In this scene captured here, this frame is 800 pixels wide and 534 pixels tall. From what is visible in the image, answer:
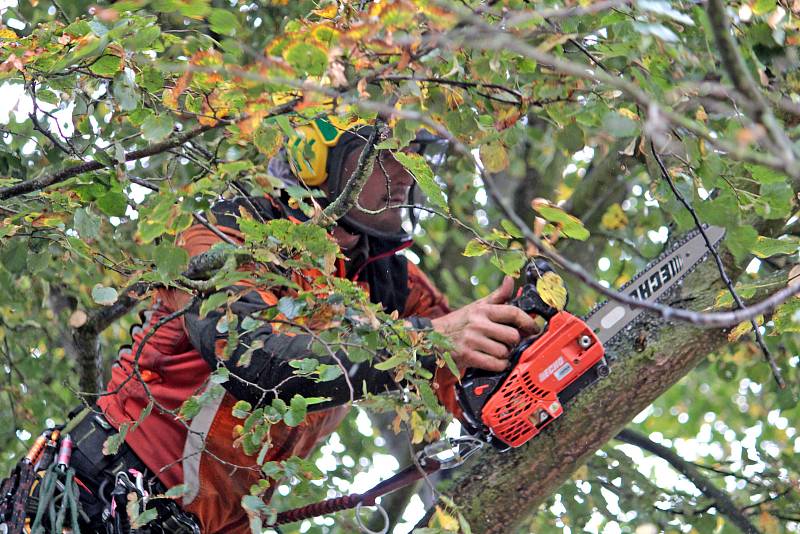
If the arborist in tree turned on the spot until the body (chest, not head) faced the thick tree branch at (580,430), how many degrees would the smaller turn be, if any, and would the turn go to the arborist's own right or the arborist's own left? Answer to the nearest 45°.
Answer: approximately 45° to the arborist's own right

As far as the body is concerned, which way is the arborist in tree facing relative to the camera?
to the viewer's right
